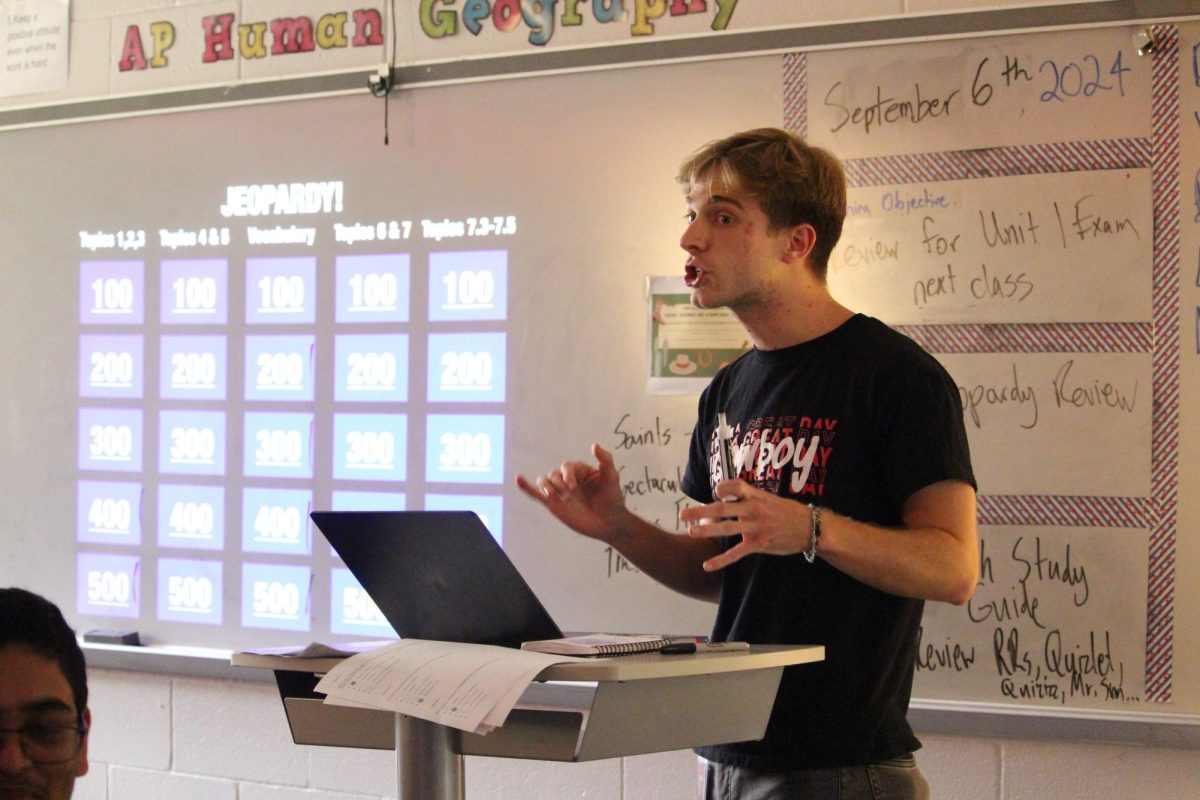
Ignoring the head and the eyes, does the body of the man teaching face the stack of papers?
yes

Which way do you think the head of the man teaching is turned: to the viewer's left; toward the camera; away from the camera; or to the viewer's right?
to the viewer's left

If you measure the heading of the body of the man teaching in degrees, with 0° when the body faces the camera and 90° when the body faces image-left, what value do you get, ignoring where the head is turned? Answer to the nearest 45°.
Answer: approximately 45°

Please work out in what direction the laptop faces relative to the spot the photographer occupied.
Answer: facing away from the viewer and to the right of the viewer

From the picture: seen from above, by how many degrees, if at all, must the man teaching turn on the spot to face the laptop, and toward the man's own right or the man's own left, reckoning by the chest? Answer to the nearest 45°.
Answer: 0° — they already face it

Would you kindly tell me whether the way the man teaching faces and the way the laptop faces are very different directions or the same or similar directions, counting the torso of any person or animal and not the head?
very different directions
